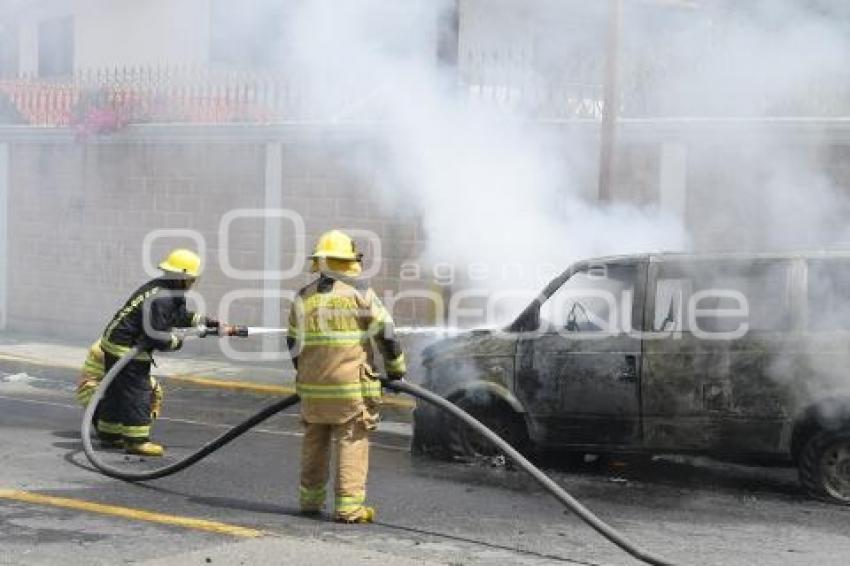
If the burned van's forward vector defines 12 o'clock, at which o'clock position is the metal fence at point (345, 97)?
The metal fence is roughly at 2 o'clock from the burned van.

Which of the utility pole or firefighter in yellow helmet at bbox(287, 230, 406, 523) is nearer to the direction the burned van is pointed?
the firefighter in yellow helmet

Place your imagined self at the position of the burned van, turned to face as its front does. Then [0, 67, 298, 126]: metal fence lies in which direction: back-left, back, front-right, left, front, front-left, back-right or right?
front-right

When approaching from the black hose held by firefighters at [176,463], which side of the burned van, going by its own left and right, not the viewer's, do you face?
front

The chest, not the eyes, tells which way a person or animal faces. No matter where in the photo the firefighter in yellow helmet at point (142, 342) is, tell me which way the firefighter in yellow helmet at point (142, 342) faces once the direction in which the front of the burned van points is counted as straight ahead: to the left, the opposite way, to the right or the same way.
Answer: the opposite way

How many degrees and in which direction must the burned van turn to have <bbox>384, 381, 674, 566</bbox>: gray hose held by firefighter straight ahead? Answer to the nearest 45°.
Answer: approximately 90° to its left

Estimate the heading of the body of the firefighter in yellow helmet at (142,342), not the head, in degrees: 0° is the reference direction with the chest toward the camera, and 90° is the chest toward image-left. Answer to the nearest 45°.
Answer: approximately 270°

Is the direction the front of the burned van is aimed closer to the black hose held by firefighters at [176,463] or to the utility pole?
the black hose held by firefighters

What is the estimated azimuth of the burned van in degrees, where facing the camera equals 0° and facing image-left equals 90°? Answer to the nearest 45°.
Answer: approximately 90°
